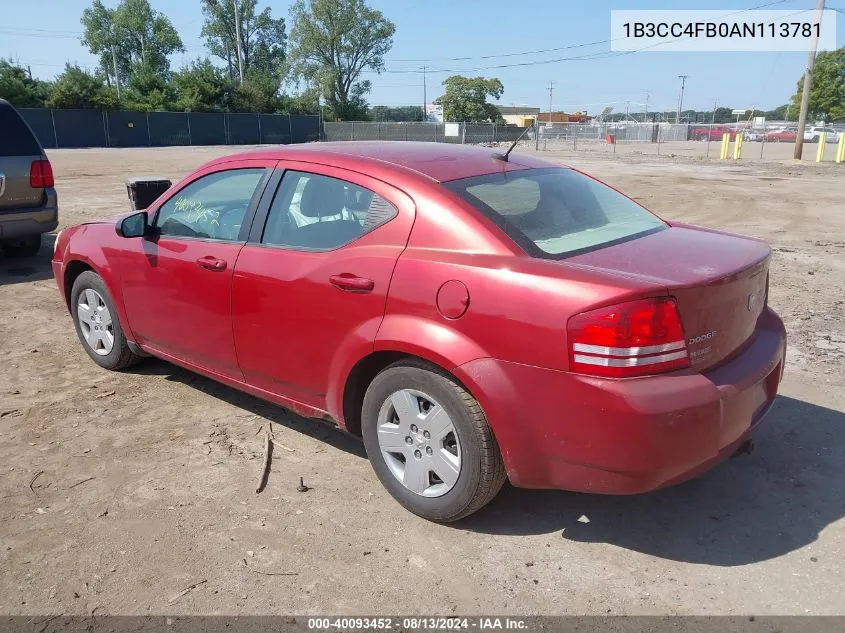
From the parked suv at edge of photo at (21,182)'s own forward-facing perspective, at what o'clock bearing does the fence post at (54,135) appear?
The fence post is roughly at 12 o'clock from the parked suv at edge of photo.

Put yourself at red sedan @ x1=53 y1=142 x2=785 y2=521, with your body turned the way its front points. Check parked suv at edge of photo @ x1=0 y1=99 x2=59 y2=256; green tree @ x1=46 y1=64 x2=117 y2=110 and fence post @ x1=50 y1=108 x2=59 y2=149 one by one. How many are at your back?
0

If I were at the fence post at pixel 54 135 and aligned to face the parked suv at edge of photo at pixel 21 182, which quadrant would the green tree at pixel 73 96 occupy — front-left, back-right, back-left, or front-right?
back-left

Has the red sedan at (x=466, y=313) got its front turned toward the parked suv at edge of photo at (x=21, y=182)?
yes

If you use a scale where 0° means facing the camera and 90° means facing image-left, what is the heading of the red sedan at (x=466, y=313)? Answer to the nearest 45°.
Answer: approximately 135°

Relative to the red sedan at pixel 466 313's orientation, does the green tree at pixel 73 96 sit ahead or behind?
ahead

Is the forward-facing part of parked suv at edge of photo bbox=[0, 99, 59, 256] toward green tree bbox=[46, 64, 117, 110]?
yes

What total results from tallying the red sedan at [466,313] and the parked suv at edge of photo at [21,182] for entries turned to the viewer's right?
0

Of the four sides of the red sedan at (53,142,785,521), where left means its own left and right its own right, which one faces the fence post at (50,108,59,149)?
front

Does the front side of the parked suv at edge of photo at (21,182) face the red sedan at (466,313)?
no

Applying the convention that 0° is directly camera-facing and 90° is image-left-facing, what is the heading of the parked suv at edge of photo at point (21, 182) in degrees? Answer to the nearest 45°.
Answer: approximately 180°

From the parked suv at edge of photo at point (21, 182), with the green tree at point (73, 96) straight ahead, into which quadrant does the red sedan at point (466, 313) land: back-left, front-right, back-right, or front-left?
back-right

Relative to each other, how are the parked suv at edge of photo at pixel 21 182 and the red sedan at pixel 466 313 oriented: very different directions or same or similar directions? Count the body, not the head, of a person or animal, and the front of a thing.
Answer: same or similar directions

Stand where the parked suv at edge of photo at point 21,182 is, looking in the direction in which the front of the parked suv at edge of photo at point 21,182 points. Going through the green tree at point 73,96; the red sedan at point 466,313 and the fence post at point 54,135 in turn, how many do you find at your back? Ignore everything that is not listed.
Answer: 1
